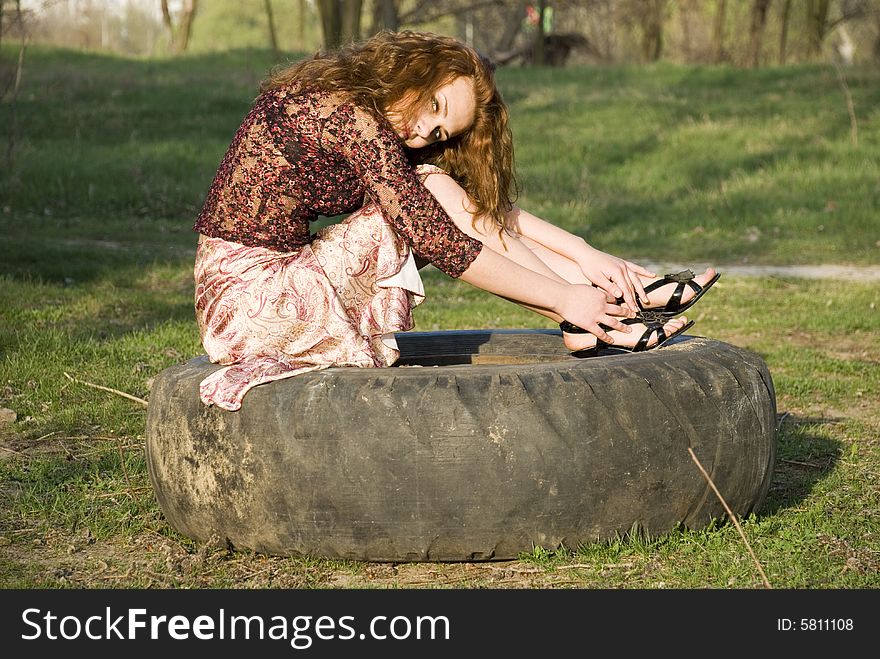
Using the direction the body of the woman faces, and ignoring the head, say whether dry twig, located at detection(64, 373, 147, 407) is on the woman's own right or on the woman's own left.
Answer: on the woman's own left

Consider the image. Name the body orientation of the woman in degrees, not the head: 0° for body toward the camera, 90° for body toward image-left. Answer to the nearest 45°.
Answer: approximately 270°

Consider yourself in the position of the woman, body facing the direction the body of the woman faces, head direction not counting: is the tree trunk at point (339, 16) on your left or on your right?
on your left

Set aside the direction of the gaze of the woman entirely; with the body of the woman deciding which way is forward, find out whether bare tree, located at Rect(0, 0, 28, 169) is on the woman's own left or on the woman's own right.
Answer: on the woman's own left

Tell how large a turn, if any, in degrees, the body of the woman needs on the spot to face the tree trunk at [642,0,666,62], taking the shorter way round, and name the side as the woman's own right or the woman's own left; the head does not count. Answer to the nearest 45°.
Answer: approximately 90° to the woman's own left

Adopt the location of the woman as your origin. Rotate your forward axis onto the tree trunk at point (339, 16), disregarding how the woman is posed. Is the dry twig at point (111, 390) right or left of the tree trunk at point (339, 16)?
left

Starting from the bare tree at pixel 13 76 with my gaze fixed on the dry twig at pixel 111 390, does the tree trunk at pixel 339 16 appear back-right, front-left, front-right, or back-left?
back-left
